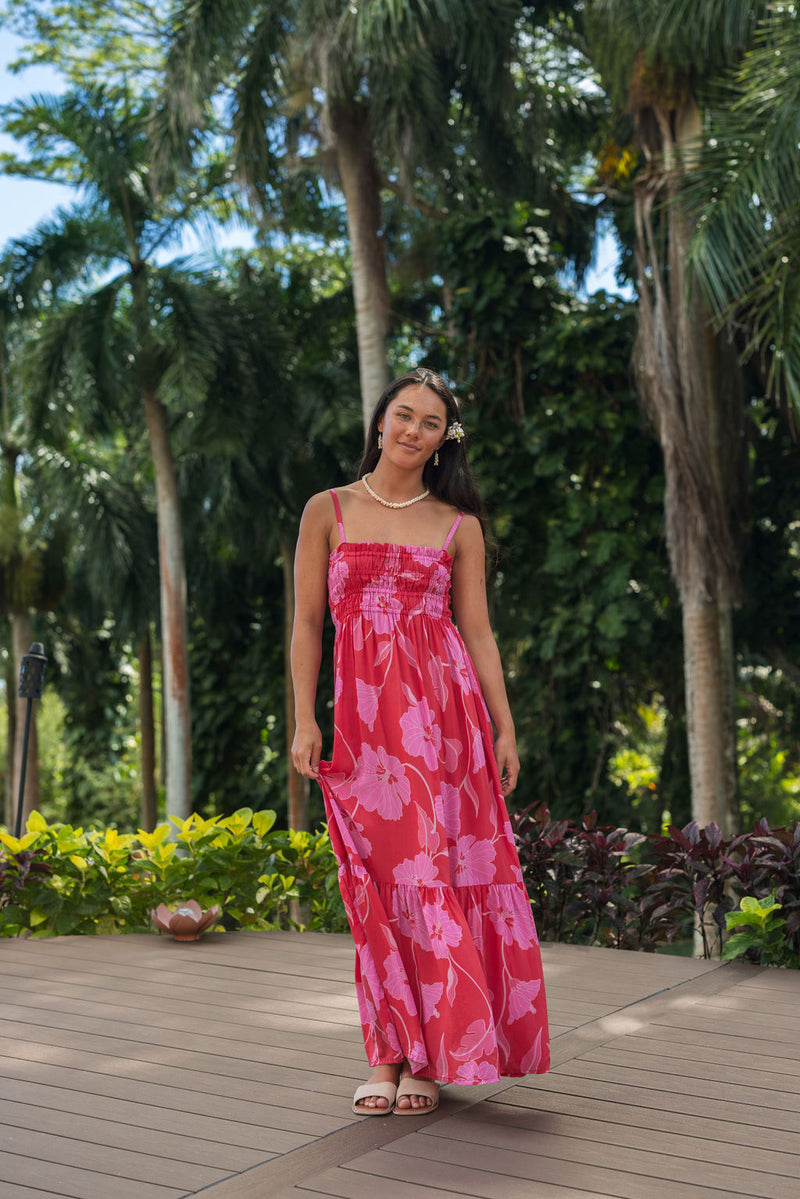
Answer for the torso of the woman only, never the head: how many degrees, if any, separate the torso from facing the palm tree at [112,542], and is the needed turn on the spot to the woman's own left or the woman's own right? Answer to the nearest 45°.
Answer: approximately 180°

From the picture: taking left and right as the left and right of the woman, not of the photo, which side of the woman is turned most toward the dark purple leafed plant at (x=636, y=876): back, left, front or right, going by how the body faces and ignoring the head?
back

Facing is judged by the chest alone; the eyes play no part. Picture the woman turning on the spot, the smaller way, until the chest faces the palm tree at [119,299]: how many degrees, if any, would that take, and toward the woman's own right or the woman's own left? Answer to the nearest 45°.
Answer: approximately 180°

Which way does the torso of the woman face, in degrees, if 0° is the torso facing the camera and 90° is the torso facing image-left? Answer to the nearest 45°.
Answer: approximately 0°

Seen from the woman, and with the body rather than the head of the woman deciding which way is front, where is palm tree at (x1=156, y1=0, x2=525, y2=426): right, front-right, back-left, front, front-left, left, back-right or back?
back

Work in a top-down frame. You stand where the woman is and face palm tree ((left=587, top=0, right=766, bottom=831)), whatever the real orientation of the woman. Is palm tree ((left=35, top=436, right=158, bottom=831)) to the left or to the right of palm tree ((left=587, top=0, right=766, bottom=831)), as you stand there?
left

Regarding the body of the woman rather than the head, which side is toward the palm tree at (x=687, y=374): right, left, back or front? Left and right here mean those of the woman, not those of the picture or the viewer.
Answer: back

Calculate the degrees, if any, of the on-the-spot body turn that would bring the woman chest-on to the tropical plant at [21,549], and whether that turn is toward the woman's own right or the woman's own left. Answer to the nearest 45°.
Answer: approximately 180°
